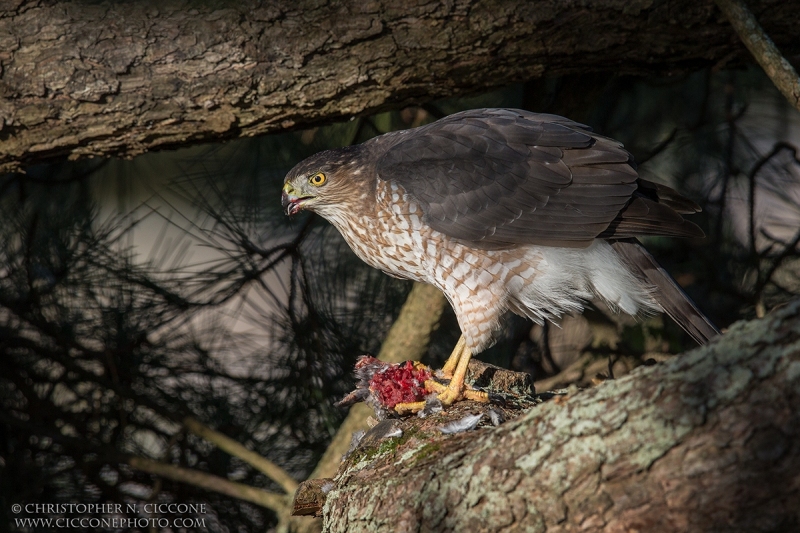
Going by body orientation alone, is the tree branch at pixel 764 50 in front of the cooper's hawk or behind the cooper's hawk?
behind

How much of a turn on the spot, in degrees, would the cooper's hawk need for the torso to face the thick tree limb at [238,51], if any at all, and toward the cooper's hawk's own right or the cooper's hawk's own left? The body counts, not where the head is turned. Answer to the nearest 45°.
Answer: approximately 45° to the cooper's hawk's own right

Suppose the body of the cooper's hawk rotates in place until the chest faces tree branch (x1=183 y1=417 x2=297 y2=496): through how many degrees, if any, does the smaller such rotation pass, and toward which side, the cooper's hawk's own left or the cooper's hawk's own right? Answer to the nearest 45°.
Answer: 0° — it already faces it

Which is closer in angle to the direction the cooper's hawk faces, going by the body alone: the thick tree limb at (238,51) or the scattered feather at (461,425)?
the thick tree limb

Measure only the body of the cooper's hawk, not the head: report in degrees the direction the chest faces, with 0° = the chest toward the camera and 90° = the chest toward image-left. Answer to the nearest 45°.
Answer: approximately 90°
